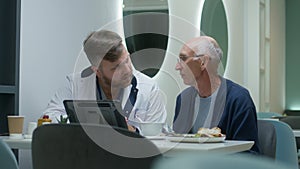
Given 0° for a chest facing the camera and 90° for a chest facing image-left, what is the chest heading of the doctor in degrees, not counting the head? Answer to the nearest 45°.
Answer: approximately 315°

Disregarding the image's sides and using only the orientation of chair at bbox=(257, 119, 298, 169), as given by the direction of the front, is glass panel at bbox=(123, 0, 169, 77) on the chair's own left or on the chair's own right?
on the chair's own right

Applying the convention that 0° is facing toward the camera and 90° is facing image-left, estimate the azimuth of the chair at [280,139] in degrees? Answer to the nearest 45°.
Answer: approximately 45°

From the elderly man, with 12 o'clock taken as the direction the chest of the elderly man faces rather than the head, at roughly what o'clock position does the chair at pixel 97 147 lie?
The chair is roughly at 11 o'clock from the elderly man.

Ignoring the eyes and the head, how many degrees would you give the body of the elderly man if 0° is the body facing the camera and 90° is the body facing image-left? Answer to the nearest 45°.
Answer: approximately 45°

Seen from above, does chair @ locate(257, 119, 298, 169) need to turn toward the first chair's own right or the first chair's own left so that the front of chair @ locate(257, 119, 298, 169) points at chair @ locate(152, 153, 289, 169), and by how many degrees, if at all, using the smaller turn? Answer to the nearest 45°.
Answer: approximately 45° to the first chair's own left

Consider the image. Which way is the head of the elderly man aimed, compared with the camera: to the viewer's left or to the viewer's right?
to the viewer's left

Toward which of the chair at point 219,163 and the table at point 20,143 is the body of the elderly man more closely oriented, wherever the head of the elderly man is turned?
the table

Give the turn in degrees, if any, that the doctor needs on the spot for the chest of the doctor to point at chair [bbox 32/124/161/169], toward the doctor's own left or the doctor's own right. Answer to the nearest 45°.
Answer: approximately 45° to the doctor's own right
